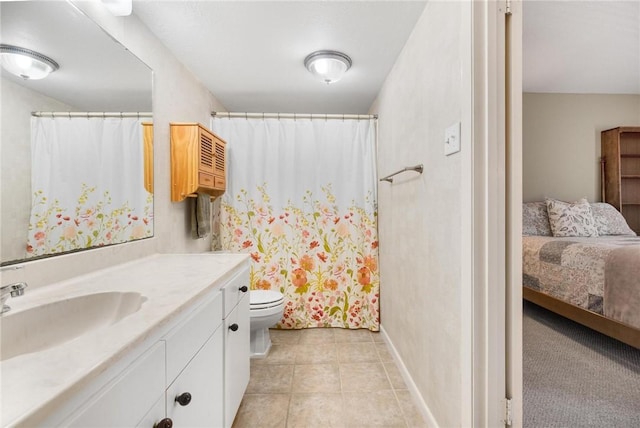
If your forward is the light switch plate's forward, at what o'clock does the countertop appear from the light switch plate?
The countertop is roughly at 12 o'clock from the light switch plate.

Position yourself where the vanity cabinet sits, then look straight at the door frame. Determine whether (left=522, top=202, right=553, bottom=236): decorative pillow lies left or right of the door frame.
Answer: left

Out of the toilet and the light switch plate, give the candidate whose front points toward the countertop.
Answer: the light switch plate

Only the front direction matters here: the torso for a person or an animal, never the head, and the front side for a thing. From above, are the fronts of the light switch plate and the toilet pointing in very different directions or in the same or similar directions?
very different directions

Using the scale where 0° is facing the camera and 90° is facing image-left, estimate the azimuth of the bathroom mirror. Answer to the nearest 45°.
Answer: approximately 315°

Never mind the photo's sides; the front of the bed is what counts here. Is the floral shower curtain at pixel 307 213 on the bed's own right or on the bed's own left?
on the bed's own right

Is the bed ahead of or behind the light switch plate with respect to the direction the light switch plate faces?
behind
